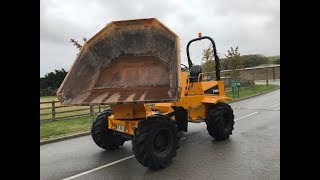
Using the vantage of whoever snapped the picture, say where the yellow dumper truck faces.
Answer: facing the viewer and to the left of the viewer

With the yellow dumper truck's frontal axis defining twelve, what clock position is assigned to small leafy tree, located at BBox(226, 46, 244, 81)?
The small leafy tree is roughly at 5 o'clock from the yellow dumper truck.
